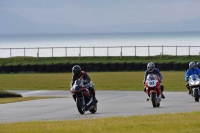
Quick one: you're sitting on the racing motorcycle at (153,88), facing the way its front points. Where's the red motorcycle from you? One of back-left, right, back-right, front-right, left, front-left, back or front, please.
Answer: front-right

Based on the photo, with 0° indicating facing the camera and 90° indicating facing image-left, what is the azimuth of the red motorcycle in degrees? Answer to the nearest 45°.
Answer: approximately 45°

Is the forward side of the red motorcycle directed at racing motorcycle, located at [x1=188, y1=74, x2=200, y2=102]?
no

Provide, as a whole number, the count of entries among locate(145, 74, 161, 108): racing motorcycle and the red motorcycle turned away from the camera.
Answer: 0

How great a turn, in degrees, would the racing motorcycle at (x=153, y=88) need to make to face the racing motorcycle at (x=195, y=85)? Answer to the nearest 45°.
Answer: approximately 135° to its left

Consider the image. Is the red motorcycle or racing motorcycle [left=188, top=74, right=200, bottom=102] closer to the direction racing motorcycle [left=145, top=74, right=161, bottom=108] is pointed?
the red motorcycle

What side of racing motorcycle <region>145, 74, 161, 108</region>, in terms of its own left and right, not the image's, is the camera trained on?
front

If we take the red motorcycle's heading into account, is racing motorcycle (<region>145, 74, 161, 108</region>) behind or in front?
behind
